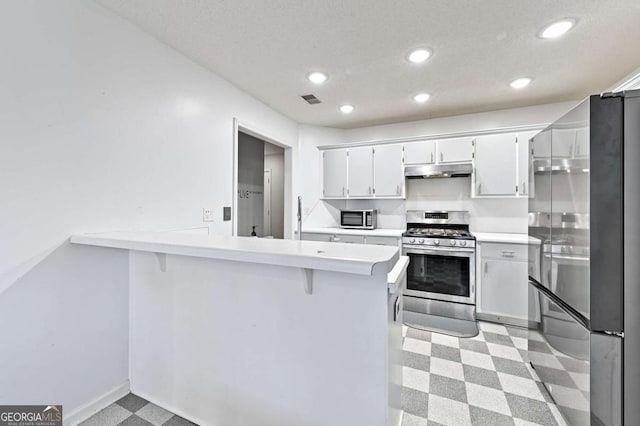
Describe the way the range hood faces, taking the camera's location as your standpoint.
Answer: facing the viewer

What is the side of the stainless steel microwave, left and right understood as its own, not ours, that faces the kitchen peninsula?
front

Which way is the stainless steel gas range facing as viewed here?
toward the camera

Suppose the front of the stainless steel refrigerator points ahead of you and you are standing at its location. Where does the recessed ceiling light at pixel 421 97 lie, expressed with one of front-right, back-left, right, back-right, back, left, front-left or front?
front-right

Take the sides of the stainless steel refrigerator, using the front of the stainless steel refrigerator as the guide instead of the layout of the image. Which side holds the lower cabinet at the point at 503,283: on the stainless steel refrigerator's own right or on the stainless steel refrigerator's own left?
on the stainless steel refrigerator's own right

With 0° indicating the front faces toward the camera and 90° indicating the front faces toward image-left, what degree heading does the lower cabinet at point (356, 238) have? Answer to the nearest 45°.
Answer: approximately 0°

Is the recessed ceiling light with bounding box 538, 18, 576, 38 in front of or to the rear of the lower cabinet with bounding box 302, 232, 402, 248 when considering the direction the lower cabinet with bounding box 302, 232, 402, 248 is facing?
in front
